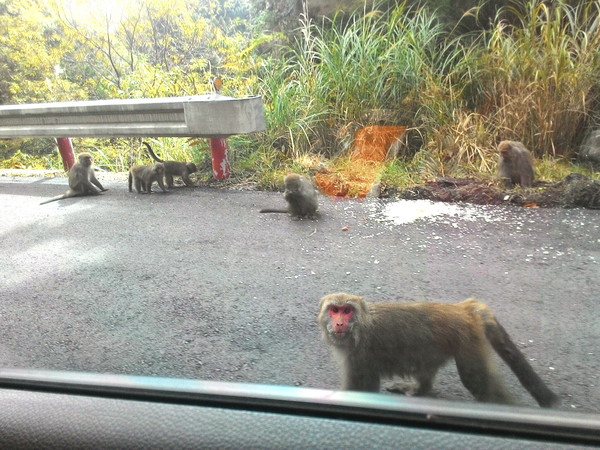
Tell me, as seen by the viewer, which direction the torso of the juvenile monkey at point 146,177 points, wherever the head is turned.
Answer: to the viewer's right

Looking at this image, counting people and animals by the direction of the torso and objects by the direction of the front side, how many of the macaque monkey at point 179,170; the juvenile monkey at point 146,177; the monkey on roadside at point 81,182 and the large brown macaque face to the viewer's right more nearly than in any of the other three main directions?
3

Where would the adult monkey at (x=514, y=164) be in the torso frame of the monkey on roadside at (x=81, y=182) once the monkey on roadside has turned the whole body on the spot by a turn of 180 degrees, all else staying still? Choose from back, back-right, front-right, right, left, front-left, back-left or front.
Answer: back-left

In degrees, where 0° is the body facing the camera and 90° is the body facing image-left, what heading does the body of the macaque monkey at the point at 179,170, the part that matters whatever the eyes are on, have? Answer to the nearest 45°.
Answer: approximately 270°

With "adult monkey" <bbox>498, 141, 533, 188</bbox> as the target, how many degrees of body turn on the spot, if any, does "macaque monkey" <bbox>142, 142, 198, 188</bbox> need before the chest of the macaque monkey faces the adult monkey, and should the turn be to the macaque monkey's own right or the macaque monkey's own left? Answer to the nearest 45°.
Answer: approximately 45° to the macaque monkey's own right

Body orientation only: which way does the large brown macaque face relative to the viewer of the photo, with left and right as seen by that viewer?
facing to the left of the viewer

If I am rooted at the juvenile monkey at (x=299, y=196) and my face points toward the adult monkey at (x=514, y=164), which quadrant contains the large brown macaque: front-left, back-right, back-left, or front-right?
back-right

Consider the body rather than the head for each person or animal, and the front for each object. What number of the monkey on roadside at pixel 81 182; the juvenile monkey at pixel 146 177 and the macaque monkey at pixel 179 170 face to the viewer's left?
0

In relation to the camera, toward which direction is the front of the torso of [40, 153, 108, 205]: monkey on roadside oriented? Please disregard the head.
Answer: to the viewer's right

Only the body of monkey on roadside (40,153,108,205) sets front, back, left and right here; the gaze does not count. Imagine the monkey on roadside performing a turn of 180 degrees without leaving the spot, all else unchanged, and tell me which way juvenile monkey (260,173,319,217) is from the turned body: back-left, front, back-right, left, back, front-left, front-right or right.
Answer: back-left

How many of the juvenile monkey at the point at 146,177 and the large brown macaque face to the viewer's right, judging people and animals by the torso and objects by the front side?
1
